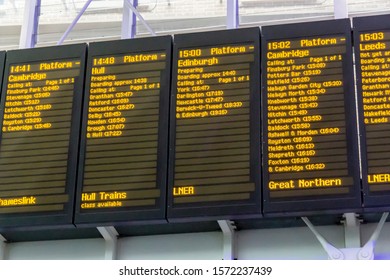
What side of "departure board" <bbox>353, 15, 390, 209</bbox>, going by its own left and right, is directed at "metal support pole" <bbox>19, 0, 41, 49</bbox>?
right

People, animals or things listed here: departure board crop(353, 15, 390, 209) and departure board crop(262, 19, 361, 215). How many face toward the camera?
2

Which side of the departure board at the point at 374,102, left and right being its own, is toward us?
front

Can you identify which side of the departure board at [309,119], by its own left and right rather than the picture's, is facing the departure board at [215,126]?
right

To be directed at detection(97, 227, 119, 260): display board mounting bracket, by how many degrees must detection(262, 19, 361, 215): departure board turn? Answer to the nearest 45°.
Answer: approximately 90° to its right

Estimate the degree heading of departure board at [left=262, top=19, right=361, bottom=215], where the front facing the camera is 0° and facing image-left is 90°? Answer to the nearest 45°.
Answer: approximately 0°

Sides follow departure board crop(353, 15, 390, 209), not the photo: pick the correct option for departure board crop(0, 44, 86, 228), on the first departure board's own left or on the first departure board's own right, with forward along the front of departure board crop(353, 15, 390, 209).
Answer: on the first departure board's own right

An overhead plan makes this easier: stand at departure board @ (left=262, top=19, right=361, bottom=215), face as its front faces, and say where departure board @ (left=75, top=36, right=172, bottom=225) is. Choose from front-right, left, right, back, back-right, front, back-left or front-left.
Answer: right

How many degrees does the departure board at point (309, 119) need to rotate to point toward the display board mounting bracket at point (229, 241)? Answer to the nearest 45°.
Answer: approximately 135° to its right
